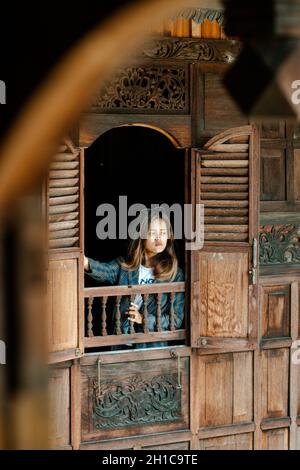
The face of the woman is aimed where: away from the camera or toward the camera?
toward the camera

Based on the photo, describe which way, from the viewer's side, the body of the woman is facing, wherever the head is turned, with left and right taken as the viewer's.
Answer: facing the viewer

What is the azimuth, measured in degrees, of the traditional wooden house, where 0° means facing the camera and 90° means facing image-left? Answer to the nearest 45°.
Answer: approximately 0°
